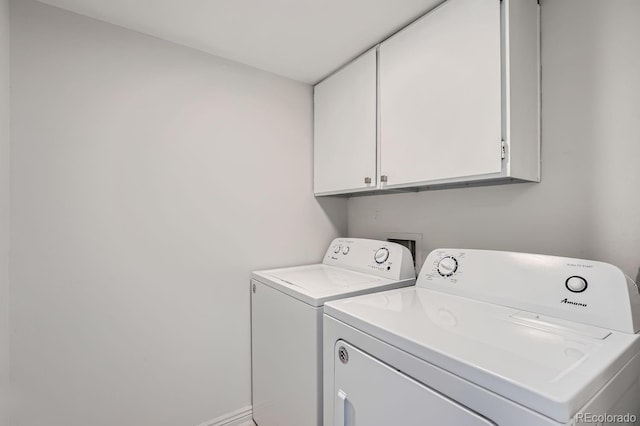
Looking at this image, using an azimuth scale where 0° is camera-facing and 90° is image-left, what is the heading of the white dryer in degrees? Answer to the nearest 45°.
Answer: approximately 45°

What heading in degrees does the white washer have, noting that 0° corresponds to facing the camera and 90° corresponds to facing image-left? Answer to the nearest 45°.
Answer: approximately 45°
